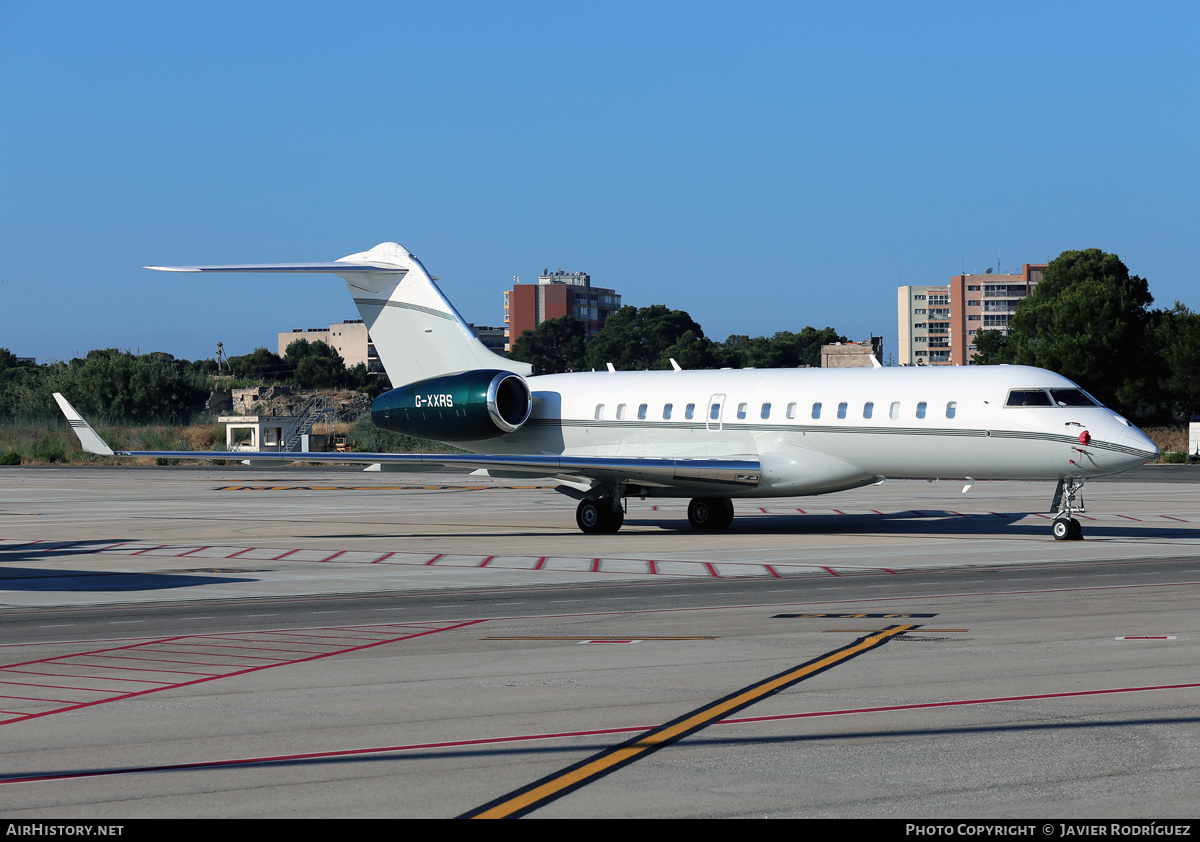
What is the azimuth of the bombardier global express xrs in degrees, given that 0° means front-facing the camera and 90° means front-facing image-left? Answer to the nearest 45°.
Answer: approximately 315°
